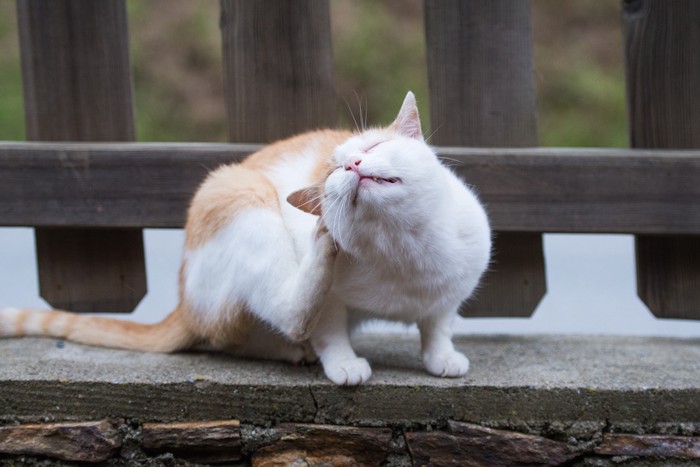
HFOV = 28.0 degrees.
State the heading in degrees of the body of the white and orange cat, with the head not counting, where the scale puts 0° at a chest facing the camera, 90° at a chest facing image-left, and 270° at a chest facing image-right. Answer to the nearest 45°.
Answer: approximately 315°

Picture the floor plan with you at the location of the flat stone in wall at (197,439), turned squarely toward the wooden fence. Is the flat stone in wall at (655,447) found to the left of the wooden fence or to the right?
right
